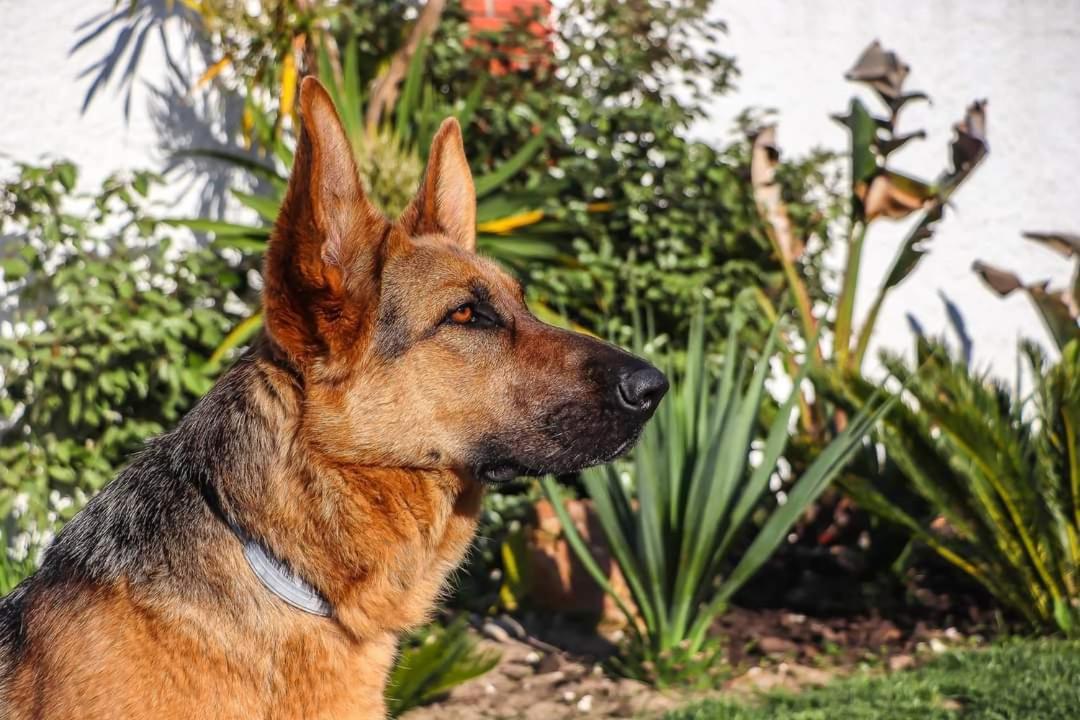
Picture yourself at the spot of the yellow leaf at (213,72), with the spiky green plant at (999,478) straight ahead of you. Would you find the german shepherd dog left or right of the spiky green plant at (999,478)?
right

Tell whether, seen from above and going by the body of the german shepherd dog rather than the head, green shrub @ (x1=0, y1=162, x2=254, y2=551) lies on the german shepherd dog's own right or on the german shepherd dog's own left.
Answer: on the german shepherd dog's own left

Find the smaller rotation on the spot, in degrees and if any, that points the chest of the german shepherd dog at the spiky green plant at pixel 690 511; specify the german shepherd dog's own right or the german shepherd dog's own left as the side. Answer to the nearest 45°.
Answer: approximately 45° to the german shepherd dog's own left

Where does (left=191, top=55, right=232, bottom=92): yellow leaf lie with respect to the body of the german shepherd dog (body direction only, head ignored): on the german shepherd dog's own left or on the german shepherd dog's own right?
on the german shepherd dog's own left

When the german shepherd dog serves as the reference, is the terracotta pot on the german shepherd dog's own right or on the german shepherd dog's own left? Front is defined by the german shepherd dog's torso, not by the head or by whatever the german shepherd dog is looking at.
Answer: on the german shepherd dog's own left

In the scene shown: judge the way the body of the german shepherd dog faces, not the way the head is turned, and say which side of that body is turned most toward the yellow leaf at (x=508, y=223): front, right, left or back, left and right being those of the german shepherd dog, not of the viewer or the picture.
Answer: left

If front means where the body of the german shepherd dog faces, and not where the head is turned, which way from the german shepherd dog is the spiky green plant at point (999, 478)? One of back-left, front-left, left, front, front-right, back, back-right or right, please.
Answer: front-left

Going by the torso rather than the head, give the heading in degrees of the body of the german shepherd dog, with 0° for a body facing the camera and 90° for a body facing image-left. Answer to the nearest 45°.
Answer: approximately 270°
